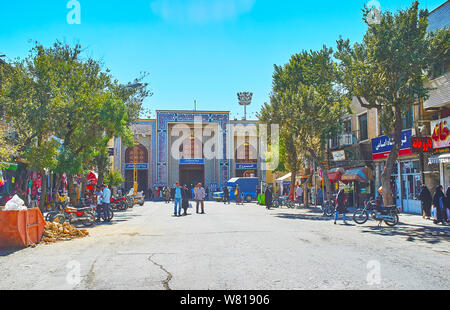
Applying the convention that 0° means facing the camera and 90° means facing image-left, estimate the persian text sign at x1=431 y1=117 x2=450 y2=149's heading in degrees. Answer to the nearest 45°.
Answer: approximately 45°

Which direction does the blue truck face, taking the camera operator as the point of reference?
facing to the left of the viewer

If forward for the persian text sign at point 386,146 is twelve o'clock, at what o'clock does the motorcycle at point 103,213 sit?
The motorcycle is roughly at 12 o'clock from the persian text sign.

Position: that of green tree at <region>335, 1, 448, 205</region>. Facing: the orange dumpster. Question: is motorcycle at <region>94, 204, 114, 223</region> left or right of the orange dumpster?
right
